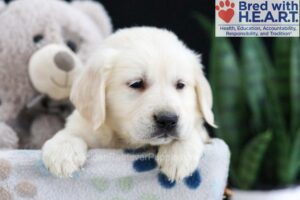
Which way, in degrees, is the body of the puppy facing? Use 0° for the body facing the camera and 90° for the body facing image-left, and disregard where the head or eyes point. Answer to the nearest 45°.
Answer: approximately 0°

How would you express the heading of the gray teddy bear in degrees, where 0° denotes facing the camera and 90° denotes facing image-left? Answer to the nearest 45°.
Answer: approximately 315°

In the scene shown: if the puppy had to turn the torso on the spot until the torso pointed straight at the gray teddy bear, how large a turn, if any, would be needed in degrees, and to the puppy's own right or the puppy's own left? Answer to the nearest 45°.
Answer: approximately 135° to the puppy's own right

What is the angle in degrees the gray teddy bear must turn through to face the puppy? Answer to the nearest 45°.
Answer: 0° — it already faces it

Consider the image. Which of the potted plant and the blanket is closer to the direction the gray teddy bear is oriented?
the blanket
